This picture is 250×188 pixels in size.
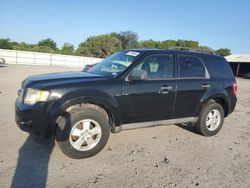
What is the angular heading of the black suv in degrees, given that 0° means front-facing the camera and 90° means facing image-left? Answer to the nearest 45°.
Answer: approximately 45°

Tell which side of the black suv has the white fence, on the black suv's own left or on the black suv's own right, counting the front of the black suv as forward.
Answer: on the black suv's own right
